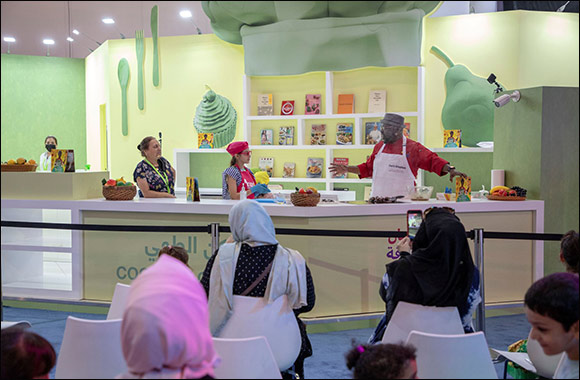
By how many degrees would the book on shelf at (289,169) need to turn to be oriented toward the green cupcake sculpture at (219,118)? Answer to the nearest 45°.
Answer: approximately 90° to its right

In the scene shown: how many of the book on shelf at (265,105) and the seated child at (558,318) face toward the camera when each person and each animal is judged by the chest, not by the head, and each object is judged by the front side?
1

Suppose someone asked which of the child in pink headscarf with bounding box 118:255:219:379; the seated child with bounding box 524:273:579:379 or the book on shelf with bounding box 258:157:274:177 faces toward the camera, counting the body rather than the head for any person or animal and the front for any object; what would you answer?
the book on shelf

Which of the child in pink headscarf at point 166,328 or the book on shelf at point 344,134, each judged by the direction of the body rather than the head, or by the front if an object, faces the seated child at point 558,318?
the book on shelf

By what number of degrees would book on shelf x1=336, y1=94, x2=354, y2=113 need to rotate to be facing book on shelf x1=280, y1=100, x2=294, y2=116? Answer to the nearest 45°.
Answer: approximately 90° to its right

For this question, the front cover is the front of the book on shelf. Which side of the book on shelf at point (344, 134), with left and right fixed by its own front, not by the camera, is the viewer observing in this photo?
front

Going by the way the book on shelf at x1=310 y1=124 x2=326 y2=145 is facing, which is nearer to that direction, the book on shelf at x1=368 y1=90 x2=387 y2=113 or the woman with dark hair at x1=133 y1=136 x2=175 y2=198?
the woman with dark hair

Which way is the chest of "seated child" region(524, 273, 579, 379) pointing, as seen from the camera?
to the viewer's left

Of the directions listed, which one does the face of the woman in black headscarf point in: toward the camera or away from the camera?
away from the camera

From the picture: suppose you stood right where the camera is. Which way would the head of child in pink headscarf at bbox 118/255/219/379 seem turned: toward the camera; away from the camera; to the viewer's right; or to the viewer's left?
away from the camera

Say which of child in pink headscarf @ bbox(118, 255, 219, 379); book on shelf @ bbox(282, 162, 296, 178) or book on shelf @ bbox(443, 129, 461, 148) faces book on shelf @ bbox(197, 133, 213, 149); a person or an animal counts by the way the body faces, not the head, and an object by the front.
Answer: the child in pink headscarf

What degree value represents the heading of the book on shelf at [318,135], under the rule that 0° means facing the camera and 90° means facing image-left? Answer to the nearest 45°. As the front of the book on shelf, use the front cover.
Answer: approximately 0°

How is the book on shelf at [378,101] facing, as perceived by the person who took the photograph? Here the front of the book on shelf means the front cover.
facing the viewer

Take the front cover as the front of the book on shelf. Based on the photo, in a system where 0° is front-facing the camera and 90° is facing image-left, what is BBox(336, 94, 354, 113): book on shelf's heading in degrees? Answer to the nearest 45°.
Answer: approximately 0°

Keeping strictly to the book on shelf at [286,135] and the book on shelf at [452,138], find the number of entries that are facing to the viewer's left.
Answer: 0

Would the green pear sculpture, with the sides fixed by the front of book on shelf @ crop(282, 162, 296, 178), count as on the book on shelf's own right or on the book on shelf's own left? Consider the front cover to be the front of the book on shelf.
on the book on shelf's own left

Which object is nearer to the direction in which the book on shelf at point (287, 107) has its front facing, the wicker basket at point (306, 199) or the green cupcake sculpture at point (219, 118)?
the wicker basket

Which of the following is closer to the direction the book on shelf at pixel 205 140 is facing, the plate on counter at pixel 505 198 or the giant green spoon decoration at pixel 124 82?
the plate on counter

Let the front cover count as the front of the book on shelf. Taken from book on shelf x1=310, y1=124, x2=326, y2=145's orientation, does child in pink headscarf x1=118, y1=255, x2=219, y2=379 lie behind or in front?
in front

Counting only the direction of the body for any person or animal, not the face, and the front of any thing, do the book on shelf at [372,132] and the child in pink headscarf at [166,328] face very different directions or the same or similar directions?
very different directions

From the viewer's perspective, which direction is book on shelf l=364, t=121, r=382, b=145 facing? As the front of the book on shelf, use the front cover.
toward the camera
